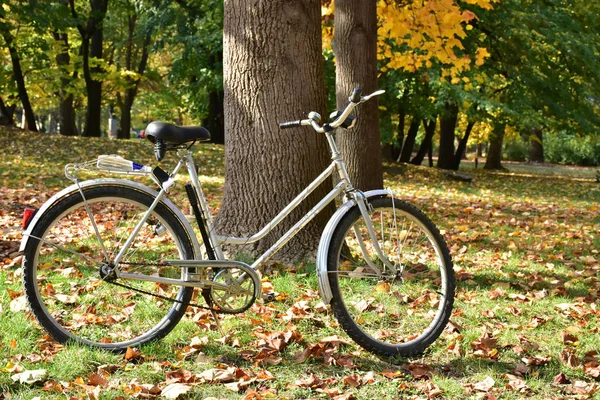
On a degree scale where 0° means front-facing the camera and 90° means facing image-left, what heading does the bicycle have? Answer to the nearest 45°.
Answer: approximately 270°

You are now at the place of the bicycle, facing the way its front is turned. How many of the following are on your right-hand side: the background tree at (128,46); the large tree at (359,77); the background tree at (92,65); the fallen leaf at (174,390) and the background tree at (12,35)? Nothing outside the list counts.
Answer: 1

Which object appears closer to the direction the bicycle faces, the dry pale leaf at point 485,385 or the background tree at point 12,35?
the dry pale leaf

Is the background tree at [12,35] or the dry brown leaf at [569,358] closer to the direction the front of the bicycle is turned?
the dry brown leaf

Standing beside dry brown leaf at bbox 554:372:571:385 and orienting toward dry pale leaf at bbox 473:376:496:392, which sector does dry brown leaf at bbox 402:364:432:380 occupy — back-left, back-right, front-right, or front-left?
front-right

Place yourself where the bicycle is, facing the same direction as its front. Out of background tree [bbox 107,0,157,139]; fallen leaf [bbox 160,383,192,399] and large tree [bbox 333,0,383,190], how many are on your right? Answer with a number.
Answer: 1

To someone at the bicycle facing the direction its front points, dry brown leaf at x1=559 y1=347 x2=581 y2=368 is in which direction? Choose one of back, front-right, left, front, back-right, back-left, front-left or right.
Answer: front

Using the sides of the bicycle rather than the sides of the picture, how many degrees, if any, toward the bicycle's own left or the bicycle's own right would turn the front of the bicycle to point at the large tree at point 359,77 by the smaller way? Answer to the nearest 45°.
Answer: approximately 90° to the bicycle's own left

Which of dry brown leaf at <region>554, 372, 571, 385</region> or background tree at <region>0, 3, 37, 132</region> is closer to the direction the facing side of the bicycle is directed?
the dry brown leaf

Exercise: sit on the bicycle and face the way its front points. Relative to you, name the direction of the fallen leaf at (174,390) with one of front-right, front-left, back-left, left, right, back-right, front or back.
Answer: right

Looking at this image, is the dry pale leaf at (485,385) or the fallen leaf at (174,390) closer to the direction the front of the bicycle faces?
the dry pale leaf

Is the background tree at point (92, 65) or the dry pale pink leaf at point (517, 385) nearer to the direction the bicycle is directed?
the dry pale pink leaf

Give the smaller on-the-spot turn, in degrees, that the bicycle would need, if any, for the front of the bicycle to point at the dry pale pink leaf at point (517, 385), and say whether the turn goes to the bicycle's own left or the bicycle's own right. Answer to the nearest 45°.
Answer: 0° — it already faces it

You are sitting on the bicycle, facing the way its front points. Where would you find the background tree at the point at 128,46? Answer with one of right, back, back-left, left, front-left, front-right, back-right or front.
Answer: left
